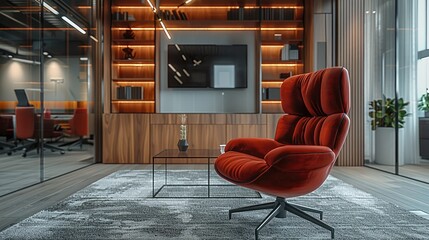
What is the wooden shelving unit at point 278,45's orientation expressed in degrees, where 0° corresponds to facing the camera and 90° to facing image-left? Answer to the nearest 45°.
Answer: approximately 0°

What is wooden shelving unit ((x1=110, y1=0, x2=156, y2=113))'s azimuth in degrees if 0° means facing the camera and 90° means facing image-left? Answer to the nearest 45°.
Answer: approximately 0°

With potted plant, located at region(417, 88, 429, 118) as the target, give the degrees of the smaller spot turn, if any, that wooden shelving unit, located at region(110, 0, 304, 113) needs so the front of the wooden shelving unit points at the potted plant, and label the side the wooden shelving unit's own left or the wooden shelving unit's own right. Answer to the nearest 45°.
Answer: approximately 45° to the wooden shelving unit's own left

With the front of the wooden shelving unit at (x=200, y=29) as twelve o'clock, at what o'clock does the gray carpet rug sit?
The gray carpet rug is roughly at 12 o'clock from the wooden shelving unit.

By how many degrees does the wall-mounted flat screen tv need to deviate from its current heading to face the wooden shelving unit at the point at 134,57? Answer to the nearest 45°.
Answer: approximately 90° to its right
